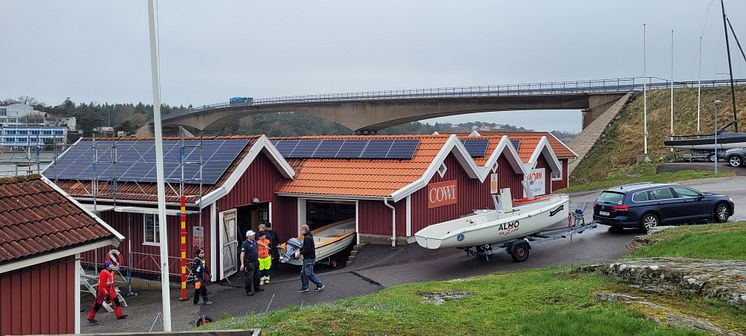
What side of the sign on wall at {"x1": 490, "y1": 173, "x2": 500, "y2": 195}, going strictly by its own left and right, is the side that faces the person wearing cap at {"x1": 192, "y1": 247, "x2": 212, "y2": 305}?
right

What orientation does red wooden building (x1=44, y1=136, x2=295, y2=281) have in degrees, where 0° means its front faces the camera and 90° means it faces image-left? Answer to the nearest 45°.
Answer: approximately 315°

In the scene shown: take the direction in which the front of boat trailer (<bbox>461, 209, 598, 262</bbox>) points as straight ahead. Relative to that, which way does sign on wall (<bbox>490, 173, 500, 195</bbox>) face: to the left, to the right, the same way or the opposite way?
to the right

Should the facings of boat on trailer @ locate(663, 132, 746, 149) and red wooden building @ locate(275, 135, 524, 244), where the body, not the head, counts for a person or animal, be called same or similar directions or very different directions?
very different directions

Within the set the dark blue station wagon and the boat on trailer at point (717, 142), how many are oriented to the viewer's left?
1

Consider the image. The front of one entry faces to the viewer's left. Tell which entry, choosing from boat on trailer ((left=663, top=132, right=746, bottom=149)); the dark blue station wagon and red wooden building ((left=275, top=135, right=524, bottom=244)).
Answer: the boat on trailer

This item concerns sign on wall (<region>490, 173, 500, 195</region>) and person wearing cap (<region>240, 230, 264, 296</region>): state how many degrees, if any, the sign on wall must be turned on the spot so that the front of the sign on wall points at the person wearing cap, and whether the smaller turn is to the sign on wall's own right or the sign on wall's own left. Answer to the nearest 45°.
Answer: approximately 90° to the sign on wall's own right

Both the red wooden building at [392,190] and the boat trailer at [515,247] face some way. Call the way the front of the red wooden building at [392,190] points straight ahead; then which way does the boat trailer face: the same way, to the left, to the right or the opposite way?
to the left

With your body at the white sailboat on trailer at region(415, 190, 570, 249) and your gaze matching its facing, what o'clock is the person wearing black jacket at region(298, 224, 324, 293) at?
The person wearing black jacket is roughly at 6 o'clock from the white sailboat on trailer.

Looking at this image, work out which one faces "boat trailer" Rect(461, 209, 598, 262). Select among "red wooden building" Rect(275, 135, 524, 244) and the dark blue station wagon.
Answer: the red wooden building

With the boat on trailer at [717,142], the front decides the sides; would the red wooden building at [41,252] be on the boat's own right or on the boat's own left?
on the boat's own left
